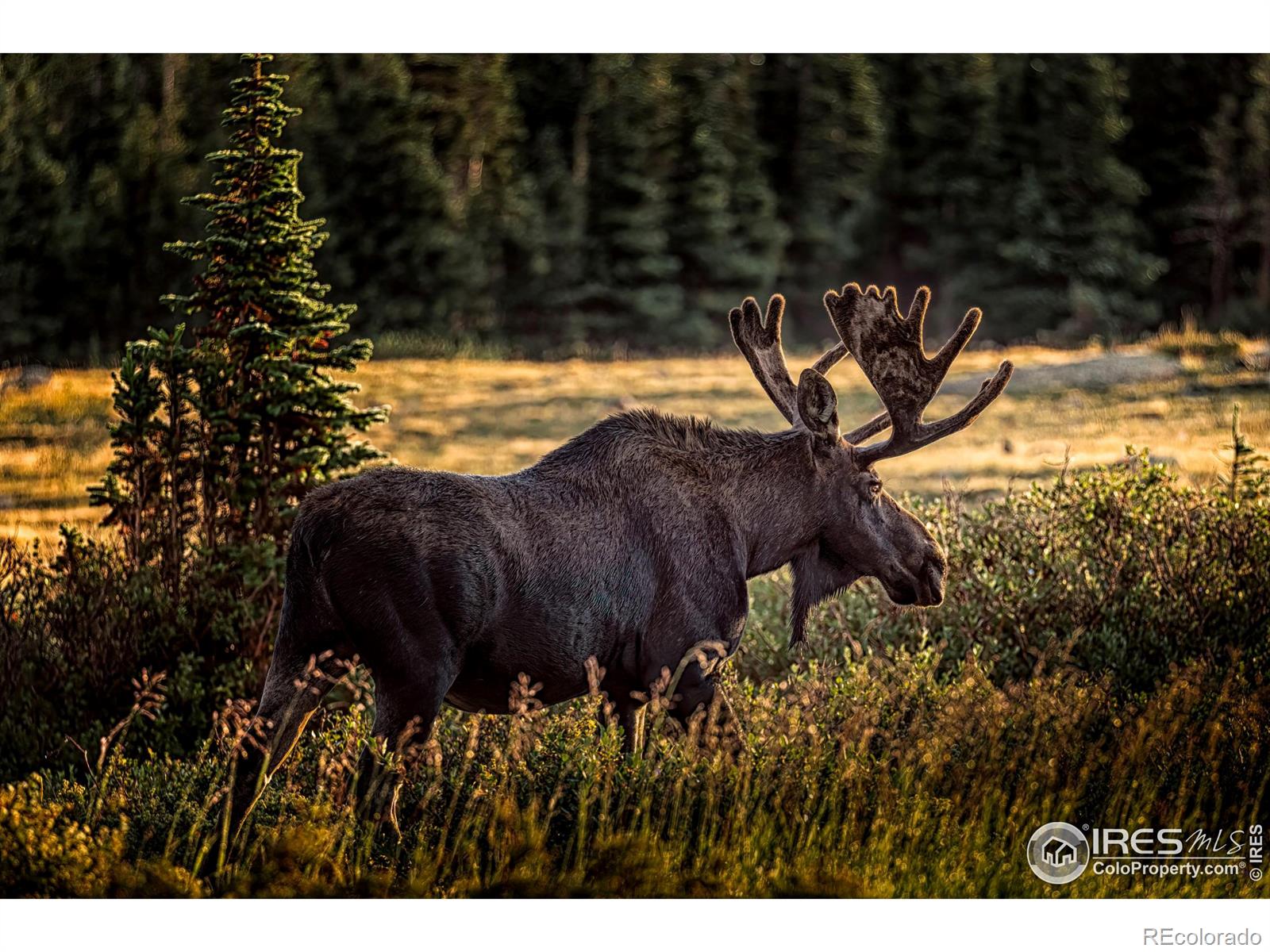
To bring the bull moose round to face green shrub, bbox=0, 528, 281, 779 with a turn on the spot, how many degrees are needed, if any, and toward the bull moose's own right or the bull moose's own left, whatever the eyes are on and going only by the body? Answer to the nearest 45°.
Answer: approximately 135° to the bull moose's own left

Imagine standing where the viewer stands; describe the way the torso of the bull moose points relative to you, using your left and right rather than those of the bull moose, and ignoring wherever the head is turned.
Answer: facing to the right of the viewer

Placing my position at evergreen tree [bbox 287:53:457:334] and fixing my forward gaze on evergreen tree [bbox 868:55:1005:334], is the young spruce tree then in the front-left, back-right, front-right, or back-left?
back-right
